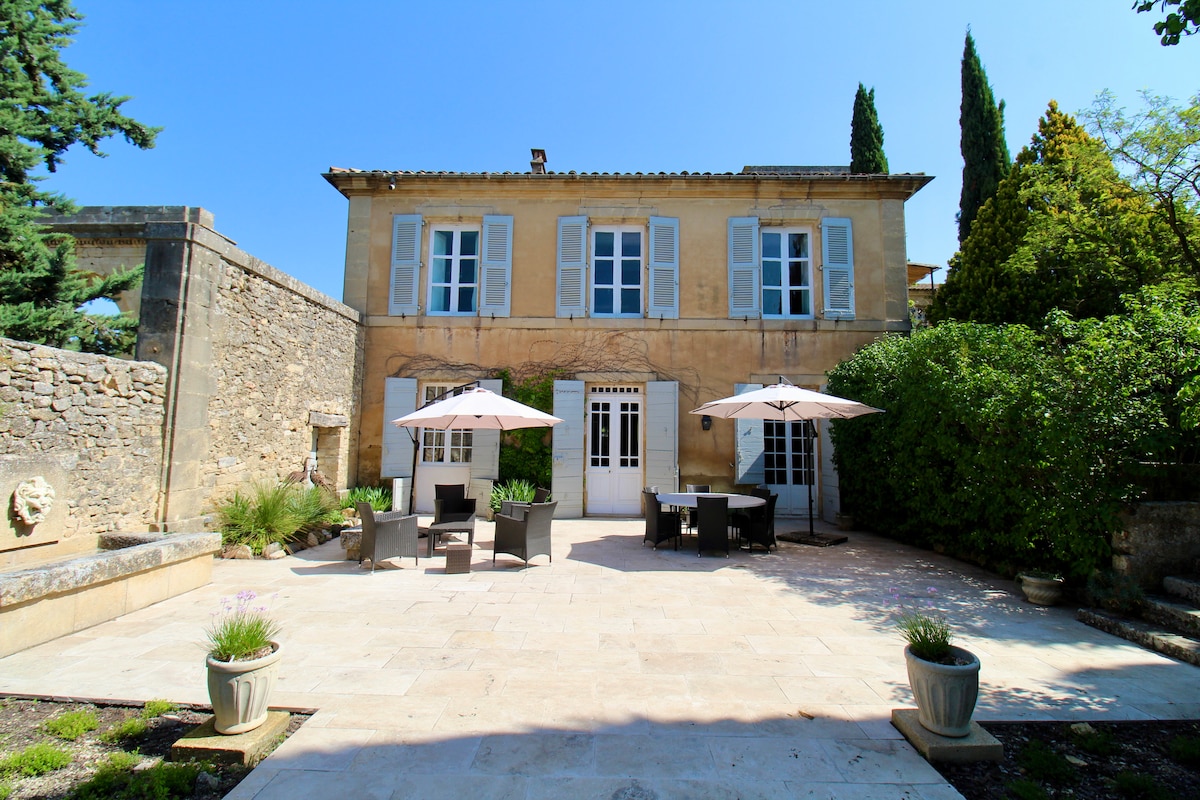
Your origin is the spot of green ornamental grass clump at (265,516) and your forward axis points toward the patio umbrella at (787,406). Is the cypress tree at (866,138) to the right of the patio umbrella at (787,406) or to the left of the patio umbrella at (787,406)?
left

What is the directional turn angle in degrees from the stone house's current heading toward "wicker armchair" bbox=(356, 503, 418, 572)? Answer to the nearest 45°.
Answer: approximately 45° to its right

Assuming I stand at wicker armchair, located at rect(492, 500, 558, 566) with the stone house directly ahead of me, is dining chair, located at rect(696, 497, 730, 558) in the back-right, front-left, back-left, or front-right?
front-right

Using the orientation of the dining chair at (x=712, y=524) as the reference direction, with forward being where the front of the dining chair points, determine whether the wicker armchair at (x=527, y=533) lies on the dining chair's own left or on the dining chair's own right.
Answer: on the dining chair's own left

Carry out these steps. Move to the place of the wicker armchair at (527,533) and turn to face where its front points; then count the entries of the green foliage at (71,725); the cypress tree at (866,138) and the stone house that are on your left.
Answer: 1

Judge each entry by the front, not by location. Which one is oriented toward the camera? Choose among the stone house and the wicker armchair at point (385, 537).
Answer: the stone house

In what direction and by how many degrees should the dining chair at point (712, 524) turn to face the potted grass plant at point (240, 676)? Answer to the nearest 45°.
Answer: approximately 135° to its left

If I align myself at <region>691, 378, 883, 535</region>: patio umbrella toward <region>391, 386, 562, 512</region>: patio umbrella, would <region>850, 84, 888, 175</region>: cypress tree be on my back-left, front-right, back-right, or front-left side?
back-right

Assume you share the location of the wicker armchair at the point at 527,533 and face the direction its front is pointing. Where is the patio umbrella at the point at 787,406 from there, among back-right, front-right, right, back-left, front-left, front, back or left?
back-right

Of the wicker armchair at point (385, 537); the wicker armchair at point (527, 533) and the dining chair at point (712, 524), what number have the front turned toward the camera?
0

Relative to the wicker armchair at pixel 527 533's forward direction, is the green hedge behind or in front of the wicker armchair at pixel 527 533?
behind

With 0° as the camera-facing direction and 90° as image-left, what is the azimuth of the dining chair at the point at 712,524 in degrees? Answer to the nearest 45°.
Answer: approximately 180°

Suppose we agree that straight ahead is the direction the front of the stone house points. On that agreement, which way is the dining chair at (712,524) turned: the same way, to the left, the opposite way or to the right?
the opposite way

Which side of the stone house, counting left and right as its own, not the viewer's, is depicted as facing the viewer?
front
